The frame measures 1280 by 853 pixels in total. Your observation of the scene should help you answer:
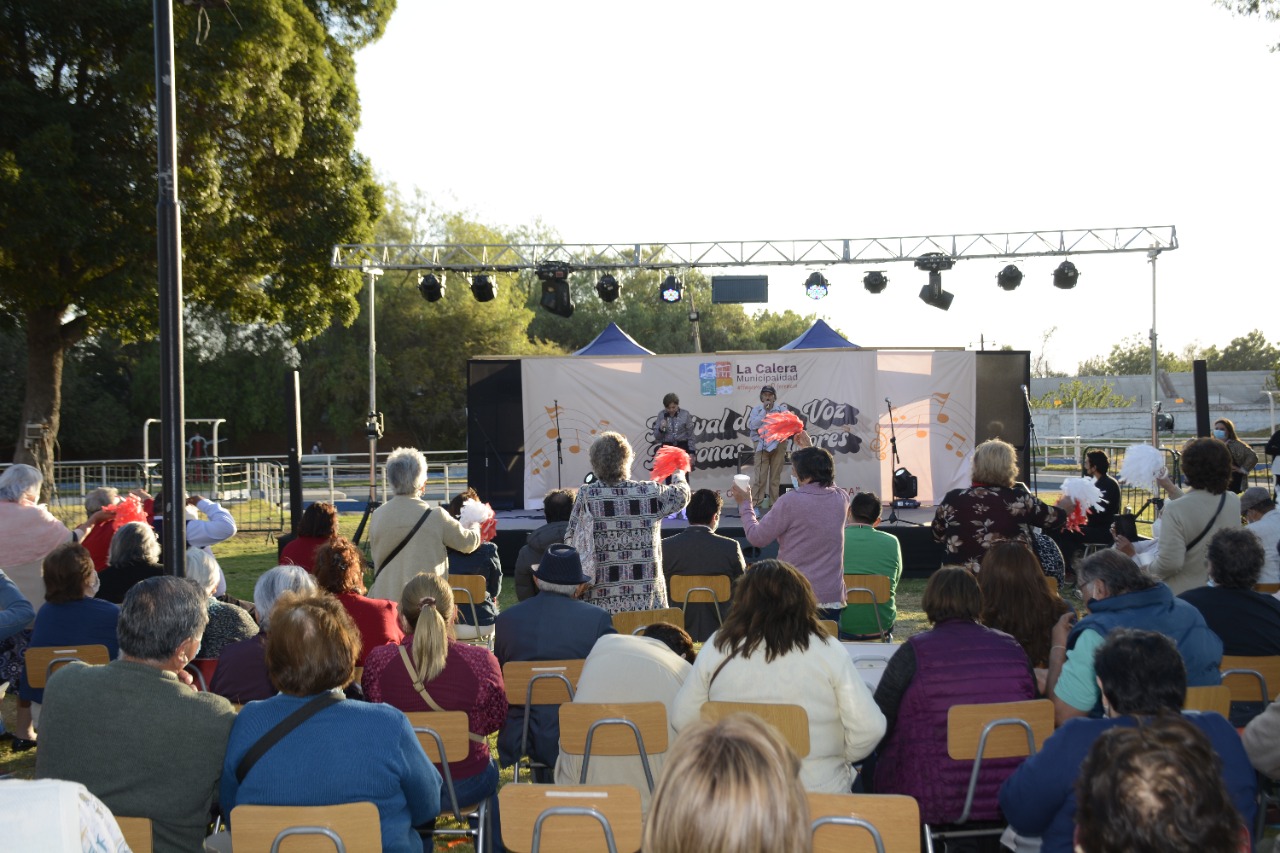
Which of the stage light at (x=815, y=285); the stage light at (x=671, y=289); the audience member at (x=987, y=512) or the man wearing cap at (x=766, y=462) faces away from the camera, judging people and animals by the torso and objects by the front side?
the audience member

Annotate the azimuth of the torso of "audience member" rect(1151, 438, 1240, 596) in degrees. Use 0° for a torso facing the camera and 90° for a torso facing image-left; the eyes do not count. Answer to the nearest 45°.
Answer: approximately 135°

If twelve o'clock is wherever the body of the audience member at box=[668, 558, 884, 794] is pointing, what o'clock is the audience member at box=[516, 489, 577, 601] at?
the audience member at box=[516, 489, 577, 601] is roughly at 11 o'clock from the audience member at box=[668, 558, 884, 794].

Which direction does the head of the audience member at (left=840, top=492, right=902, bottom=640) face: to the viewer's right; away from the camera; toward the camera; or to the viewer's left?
away from the camera

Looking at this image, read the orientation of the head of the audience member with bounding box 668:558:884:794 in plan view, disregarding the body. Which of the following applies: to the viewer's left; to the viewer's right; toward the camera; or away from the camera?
away from the camera

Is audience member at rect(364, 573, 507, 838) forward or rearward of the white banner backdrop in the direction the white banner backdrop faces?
forward

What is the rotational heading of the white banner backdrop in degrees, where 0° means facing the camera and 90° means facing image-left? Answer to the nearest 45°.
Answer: approximately 0°

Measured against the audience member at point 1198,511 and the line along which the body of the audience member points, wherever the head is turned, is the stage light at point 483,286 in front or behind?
in front

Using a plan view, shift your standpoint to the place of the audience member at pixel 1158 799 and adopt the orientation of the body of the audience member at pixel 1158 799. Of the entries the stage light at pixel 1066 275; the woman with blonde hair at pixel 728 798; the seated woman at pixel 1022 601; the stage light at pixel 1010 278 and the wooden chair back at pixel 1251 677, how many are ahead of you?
4

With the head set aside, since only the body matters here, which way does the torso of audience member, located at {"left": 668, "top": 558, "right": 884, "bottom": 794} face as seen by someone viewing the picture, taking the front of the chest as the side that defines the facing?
away from the camera

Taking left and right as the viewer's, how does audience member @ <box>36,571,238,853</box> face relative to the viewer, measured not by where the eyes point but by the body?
facing away from the viewer and to the right of the viewer

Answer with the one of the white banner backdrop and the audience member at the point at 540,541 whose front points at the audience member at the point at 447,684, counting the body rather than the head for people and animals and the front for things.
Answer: the white banner backdrop

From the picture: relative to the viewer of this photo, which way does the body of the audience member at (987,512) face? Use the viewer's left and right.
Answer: facing away from the viewer

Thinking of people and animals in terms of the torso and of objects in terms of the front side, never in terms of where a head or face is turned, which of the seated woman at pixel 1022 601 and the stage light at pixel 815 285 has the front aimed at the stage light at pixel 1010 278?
the seated woman

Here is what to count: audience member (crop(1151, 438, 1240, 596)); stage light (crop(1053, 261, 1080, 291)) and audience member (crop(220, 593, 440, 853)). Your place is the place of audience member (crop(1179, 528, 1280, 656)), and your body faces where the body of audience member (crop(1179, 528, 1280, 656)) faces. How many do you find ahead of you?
2

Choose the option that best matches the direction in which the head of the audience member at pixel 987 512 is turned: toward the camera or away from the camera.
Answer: away from the camera

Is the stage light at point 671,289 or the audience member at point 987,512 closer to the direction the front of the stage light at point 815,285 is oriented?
the audience member

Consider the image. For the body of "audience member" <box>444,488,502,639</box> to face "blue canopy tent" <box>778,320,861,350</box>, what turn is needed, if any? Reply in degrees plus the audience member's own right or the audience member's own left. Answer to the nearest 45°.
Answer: approximately 45° to the audience member's own right
